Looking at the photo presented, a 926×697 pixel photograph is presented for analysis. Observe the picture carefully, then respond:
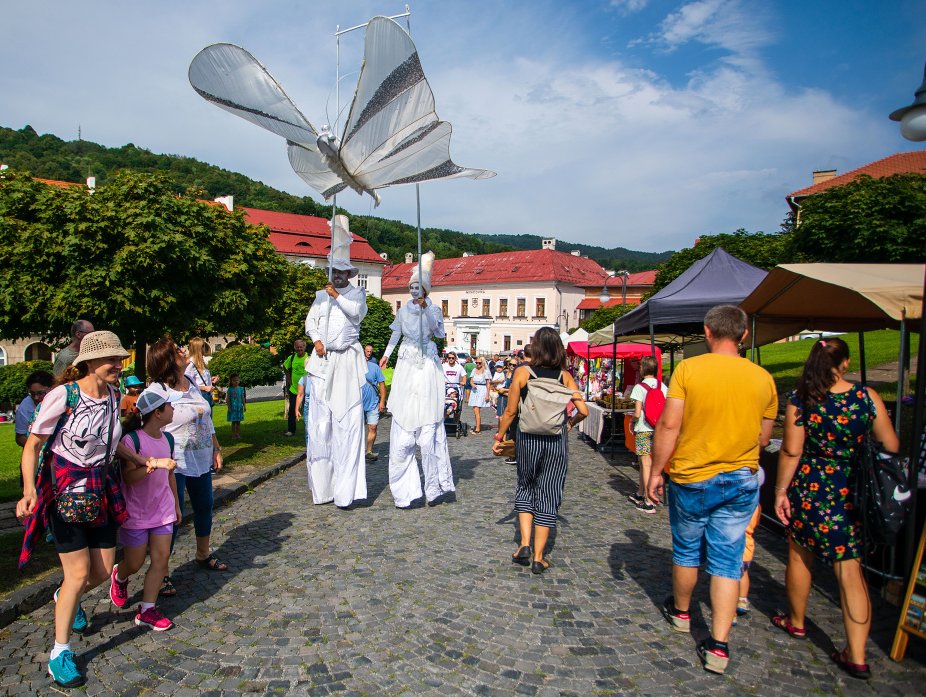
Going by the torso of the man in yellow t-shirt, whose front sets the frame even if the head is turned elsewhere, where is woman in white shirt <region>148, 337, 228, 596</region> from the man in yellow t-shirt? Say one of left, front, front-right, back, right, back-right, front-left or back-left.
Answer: left

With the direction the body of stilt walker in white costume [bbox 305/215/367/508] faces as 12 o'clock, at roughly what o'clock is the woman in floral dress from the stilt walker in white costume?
The woman in floral dress is roughly at 11 o'clock from the stilt walker in white costume.

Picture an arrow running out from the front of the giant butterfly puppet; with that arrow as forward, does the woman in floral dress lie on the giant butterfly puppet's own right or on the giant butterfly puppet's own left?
on the giant butterfly puppet's own left

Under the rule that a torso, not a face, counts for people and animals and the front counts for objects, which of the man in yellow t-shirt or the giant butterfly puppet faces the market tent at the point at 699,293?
the man in yellow t-shirt

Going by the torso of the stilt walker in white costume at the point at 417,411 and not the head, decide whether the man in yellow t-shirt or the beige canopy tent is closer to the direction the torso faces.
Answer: the man in yellow t-shirt

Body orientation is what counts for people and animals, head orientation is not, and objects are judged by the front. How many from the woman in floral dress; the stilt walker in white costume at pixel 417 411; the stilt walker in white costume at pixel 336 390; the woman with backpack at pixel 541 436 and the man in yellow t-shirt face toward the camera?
2

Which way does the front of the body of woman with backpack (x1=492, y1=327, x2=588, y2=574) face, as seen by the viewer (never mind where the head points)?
away from the camera

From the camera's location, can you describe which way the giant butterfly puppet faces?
facing the viewer and to the left of the viewer

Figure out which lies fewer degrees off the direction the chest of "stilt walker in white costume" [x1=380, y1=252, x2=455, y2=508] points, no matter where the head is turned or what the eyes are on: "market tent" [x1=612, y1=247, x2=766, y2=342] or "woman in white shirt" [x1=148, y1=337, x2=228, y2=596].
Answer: the woman in white shirt

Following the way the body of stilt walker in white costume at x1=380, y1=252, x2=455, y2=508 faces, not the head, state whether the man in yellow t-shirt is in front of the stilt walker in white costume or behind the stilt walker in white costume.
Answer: in front

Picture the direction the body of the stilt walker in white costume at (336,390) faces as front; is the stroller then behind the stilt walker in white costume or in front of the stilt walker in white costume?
behind

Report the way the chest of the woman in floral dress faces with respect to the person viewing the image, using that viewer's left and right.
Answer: facing away from the viewer and to the right of the viewer

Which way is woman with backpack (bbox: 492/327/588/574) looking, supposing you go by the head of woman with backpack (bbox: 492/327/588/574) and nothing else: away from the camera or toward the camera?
away from the camera

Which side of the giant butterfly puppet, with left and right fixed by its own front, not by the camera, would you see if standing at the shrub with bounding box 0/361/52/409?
right

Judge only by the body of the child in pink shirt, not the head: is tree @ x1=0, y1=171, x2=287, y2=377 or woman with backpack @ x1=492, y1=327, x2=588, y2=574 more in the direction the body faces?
the woman with backpack

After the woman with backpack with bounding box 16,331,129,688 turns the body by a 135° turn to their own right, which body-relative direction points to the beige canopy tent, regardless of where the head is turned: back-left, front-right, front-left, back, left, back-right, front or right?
back

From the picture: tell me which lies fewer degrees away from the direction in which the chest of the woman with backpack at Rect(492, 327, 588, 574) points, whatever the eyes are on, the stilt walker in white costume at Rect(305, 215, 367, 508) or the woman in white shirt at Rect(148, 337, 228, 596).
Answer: the stilt walker in white costume

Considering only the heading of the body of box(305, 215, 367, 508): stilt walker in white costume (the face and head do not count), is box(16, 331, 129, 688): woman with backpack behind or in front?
in front

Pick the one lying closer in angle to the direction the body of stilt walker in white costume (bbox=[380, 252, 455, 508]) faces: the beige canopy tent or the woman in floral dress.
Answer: the woman in floral dress

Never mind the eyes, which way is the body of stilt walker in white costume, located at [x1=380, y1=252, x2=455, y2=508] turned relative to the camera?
toward the camera

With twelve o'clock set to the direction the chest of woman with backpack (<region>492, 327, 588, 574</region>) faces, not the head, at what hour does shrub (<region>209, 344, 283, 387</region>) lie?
The shrub is roughly at 11 o'clock from the woman with backpack.
